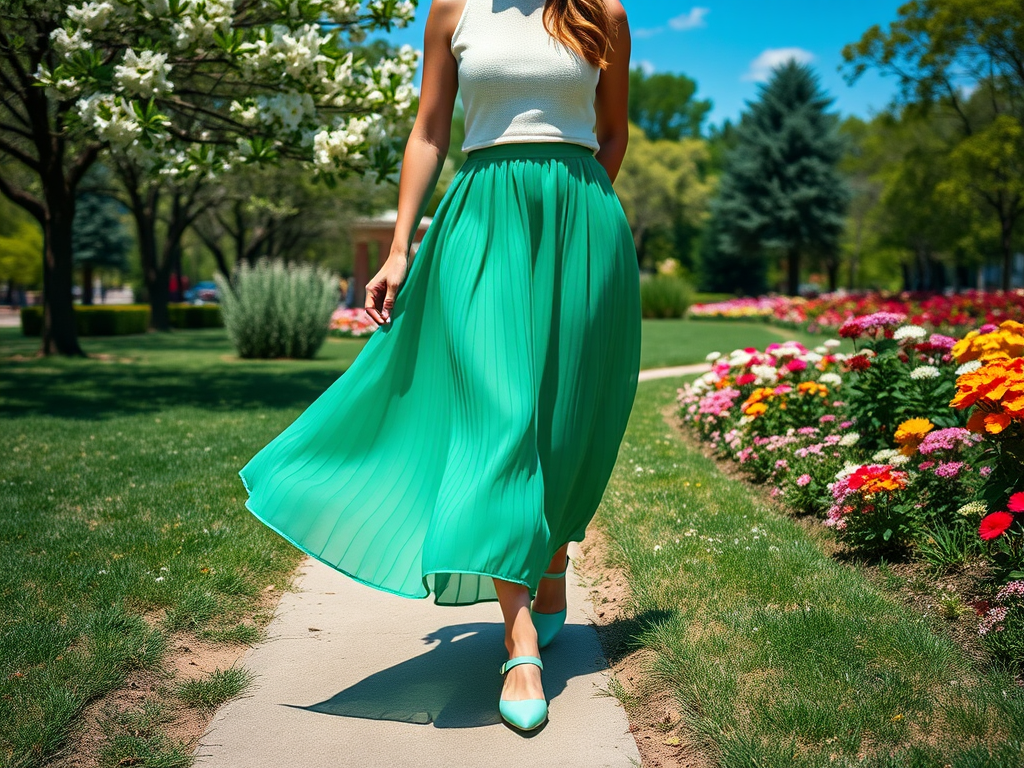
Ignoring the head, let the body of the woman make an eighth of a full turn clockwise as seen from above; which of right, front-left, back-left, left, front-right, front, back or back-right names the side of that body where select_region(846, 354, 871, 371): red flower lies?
back

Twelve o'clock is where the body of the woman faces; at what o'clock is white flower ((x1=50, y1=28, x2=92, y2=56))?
The white flower is roughly at 5 o'clock from the woman.

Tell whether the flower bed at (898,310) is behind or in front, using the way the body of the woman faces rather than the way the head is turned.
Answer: behind

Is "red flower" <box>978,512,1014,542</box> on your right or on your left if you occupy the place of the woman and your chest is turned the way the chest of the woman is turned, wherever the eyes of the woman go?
on your left

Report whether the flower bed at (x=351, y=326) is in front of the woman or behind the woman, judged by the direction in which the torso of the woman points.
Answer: behind

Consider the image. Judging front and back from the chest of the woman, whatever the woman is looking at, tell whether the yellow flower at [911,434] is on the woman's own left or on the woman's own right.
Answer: on the woman's own left

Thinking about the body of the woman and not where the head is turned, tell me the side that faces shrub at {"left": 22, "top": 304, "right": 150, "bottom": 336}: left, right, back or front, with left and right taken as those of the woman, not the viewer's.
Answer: back

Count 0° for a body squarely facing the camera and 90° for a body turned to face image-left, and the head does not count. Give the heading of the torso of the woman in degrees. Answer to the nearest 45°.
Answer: approximately 0°

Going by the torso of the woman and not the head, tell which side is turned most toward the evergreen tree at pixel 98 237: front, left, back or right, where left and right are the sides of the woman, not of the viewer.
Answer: back

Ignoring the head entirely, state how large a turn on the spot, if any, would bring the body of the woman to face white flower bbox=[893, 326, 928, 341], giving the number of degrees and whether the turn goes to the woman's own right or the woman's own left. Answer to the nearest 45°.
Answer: approximately 135° to the woman's own left

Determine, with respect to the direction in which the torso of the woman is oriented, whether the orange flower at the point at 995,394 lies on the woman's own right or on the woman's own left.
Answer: on the woman's own left

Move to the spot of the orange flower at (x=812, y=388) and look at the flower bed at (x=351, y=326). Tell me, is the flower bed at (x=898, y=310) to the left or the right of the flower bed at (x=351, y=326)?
right
